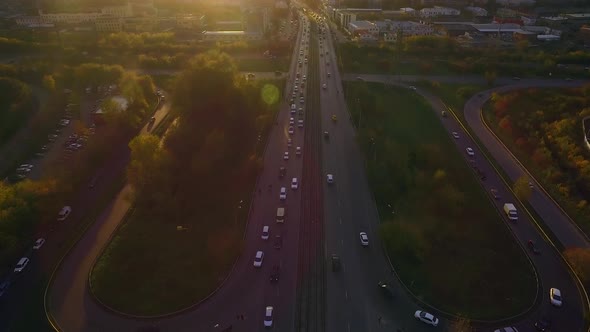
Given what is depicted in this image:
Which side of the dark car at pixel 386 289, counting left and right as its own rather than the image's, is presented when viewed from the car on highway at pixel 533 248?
right

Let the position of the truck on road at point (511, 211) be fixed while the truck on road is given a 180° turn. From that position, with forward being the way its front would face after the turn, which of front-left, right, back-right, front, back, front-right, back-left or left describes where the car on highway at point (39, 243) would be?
left

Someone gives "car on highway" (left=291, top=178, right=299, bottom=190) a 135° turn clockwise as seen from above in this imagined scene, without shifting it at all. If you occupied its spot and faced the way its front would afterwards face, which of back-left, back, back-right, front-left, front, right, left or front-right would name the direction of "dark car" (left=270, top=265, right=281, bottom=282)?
back-left

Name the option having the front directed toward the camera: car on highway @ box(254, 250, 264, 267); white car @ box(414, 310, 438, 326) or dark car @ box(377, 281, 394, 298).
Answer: the car on highway

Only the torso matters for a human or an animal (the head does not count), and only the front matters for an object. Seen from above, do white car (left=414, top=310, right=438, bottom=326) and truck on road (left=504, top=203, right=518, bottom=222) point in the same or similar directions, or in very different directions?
very different directions

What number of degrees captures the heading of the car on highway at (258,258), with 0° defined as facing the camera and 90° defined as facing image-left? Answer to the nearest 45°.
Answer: approximately 0°

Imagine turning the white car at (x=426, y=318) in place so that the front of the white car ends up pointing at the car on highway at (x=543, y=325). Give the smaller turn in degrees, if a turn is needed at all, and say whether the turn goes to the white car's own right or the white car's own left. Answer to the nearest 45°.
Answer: approximately 135° to the white car's own right

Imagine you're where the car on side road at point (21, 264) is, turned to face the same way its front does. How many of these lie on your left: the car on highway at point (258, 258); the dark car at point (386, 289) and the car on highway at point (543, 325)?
3

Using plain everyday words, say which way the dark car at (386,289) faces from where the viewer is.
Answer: facing away from the viewer and to the left of the viewer

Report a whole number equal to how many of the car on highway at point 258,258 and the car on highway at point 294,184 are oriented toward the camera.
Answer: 2

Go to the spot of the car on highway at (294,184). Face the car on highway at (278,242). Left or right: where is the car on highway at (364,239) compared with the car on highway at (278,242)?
left

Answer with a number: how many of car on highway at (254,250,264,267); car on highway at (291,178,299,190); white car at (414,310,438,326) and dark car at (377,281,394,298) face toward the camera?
2
